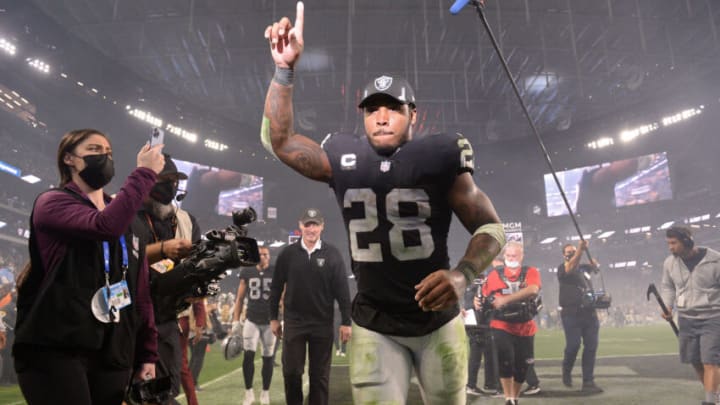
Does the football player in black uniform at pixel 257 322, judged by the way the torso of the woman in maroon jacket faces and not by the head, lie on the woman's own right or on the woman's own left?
on the woman's own left

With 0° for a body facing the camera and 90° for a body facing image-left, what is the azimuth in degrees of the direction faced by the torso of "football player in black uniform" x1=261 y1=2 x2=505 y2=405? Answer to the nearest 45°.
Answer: approximately 0°

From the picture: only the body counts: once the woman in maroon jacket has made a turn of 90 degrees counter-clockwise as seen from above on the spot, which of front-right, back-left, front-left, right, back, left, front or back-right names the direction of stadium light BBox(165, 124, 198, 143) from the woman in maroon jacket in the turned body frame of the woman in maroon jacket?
front-left

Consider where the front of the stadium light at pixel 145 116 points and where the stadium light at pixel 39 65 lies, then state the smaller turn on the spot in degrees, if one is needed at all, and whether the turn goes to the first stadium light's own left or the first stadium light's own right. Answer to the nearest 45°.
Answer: approximately 90° to the first stadium light's own right

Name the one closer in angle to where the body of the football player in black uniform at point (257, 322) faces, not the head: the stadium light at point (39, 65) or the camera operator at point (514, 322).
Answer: the camera operator
